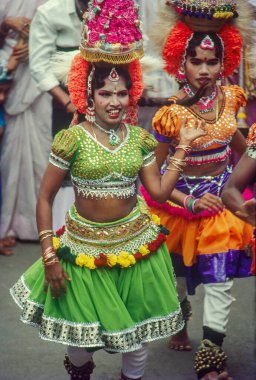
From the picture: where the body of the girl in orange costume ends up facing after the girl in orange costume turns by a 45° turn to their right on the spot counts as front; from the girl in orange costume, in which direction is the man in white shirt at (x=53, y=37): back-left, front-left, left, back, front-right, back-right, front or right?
right

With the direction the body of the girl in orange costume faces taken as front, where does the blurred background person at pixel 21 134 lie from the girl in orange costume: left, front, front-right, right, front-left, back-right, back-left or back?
back-right

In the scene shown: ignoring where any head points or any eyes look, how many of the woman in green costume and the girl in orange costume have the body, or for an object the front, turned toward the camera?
2

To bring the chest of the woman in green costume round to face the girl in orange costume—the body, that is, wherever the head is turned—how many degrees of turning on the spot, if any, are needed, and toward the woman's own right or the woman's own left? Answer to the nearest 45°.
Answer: approximately 135° to the woman's own left

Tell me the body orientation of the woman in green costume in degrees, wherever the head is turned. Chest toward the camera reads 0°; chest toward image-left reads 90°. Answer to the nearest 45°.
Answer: approximately 0°

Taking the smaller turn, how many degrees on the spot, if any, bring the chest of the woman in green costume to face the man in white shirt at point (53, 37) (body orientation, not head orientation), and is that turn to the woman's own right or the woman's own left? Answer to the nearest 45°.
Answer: approximately 180°

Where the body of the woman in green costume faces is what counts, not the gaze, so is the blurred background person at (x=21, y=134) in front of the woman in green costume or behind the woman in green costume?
behind
